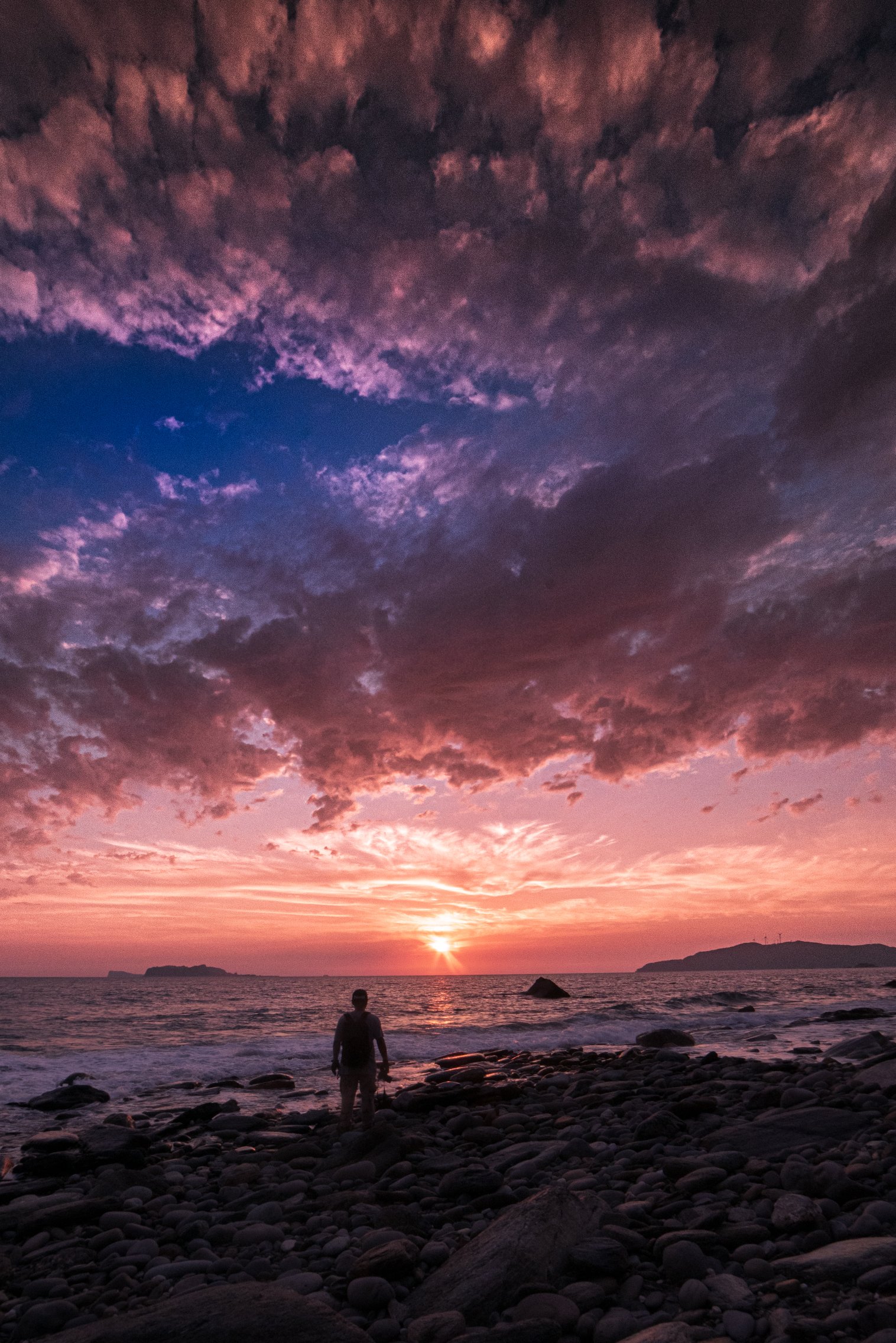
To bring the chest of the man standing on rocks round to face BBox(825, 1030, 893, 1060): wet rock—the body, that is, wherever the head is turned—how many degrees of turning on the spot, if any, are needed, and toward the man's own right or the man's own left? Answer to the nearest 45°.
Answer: approximately 45° to the man's own right

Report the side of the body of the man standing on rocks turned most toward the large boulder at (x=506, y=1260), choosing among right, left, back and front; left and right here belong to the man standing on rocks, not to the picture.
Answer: back

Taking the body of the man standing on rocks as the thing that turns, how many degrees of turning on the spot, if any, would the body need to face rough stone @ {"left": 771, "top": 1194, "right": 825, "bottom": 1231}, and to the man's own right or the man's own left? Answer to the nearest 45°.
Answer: approximately 135° to the man's own right

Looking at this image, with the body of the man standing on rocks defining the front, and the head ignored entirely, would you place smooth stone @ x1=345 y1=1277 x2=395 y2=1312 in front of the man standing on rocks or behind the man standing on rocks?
behind

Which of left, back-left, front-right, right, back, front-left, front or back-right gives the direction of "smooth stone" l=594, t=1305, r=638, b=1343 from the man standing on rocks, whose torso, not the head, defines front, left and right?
back

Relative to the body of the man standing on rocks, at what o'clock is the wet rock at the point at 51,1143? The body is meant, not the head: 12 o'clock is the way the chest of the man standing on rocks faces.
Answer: The wet rock is roughly at 9 o'clock from the man standing on rocks.

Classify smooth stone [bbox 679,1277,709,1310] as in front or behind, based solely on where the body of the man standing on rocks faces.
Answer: behind

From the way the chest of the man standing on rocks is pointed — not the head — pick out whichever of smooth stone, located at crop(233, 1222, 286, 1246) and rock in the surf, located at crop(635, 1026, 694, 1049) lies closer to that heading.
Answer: the rock in the surf

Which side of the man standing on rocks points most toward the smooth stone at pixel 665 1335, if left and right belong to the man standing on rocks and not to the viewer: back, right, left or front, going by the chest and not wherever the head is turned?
back

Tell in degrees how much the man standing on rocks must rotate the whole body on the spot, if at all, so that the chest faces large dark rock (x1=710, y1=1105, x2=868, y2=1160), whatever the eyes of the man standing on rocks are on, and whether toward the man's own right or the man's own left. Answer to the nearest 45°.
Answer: approximately 135° to the man's own right

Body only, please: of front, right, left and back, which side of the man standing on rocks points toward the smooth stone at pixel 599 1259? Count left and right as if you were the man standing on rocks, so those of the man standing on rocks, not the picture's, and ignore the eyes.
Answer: back

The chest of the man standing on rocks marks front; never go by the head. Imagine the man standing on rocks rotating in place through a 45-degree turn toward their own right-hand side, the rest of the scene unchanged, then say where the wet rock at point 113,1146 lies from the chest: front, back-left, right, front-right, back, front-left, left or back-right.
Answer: back-left

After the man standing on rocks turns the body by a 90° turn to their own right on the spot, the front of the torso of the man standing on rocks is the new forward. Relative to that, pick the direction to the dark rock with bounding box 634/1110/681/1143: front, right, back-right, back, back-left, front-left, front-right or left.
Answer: front-right

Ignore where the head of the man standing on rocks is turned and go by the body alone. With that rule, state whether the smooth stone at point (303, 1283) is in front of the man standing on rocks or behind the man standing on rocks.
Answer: behind

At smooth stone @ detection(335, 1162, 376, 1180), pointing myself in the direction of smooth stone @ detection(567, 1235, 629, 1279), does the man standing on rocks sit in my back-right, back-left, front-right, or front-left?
back-left

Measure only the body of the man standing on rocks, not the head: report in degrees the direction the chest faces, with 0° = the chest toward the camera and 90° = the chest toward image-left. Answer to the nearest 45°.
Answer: approximately 180°

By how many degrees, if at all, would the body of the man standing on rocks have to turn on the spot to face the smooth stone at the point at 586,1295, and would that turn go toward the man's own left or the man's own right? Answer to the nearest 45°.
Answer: approximately 180°
